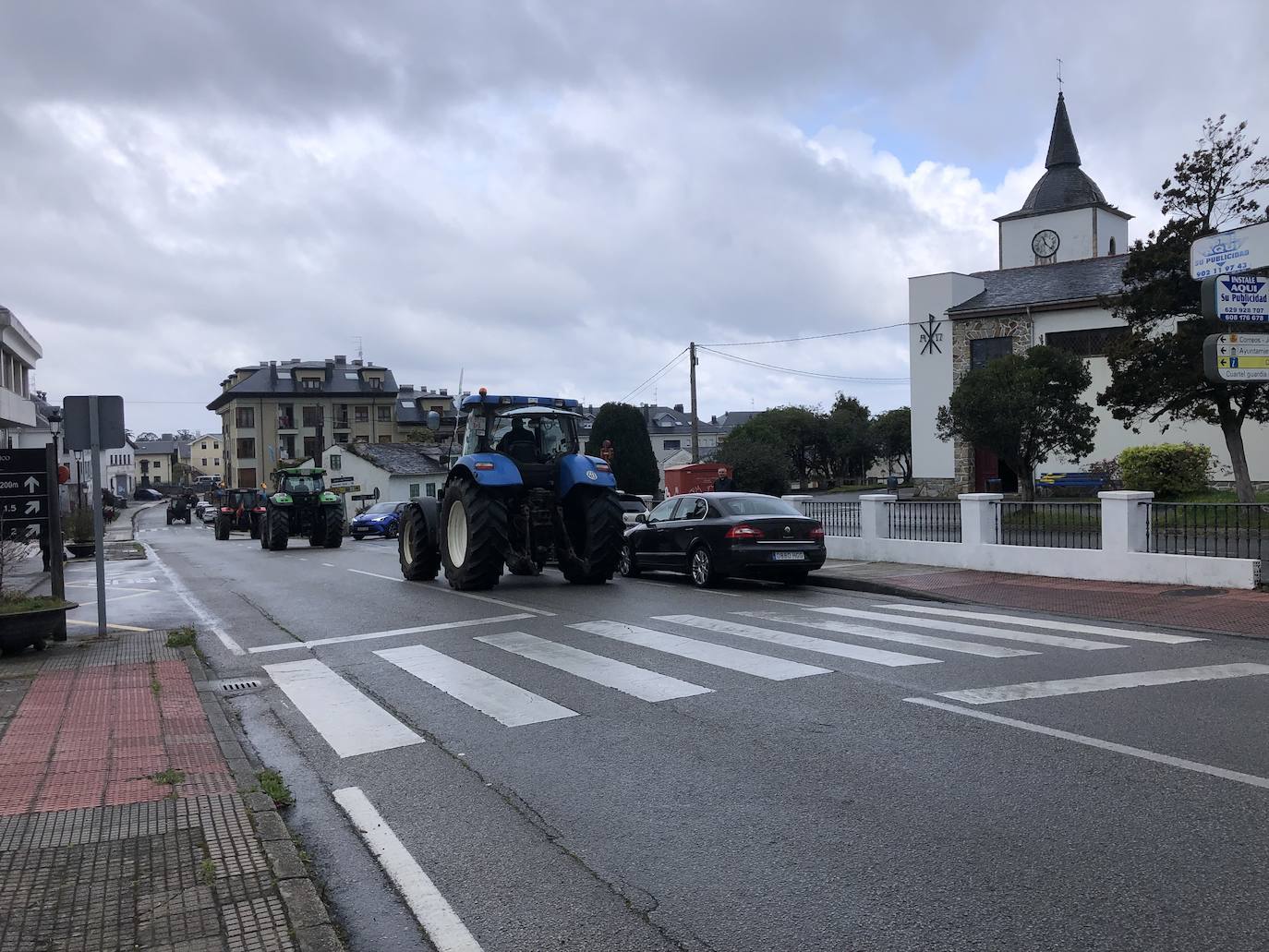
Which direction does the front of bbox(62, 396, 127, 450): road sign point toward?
away from the camera

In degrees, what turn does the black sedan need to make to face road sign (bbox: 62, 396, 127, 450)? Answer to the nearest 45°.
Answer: approximately 90° to its left

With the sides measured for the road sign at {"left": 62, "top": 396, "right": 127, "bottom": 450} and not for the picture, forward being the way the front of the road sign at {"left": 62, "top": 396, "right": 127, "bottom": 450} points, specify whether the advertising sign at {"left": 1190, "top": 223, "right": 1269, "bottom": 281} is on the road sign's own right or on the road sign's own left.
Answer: on the road sign's own right

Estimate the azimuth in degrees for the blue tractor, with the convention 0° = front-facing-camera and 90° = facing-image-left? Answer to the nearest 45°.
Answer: approximately 135°

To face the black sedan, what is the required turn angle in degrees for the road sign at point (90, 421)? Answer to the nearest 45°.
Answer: approximately 90° to its right

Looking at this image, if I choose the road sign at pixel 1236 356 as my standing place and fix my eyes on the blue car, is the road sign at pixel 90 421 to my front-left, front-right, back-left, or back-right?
front-left

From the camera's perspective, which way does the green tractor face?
away from the camera

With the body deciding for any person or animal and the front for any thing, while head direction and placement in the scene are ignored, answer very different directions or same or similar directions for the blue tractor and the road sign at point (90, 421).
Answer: same or similar directions

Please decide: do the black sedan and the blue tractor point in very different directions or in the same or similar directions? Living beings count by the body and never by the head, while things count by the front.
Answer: same or similar directions

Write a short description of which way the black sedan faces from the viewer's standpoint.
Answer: facing away from the viewer and to the left of the viewer
